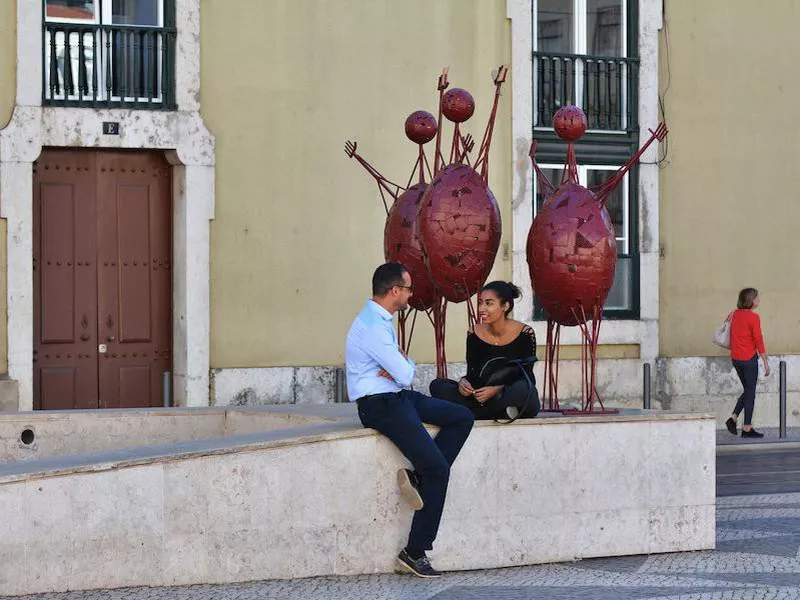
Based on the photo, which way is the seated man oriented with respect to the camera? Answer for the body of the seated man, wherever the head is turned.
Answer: to the viewer's right

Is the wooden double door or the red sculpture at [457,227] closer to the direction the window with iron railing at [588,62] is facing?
the red sculpture

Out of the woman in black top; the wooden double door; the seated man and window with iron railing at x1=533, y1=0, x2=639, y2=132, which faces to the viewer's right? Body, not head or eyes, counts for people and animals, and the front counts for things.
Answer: the seated man

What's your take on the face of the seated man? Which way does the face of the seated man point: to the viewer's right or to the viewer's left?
to the viewer's right

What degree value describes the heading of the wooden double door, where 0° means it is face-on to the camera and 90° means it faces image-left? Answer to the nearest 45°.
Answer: approximately 0°

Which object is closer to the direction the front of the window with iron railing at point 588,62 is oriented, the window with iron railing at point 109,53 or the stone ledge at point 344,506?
the stone ledge

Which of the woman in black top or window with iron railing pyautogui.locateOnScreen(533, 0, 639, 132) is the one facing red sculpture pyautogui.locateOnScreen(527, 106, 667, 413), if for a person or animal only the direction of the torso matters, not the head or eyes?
the window with iron railing

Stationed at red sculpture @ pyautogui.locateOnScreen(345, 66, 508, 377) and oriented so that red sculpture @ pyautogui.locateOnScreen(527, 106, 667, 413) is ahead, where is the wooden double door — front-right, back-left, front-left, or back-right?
back-left

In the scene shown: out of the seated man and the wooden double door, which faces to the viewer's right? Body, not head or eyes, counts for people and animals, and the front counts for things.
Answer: the seated man

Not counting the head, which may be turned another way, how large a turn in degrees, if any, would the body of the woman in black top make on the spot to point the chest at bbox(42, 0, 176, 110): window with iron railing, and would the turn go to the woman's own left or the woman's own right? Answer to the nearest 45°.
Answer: approximately 90° to the woman's own right
